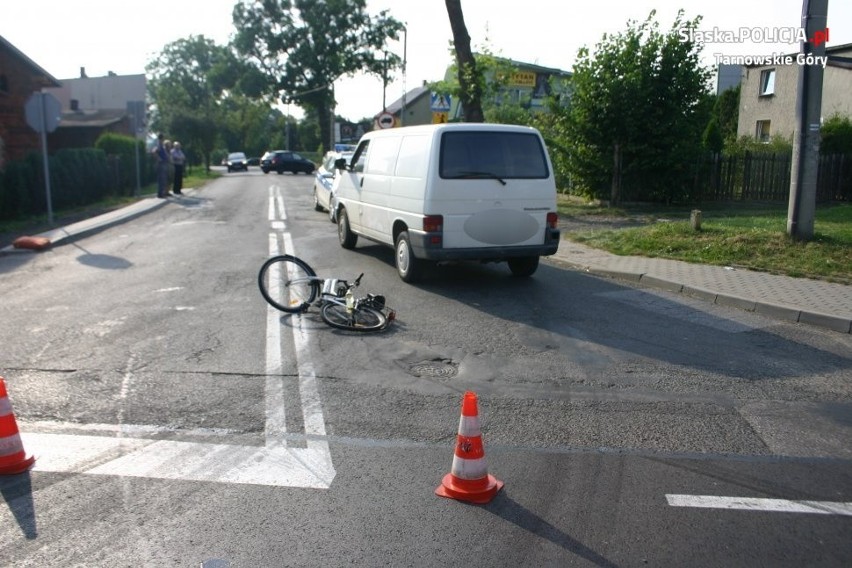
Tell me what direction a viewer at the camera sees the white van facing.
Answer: facing away from the viewer and to the left of the viewer

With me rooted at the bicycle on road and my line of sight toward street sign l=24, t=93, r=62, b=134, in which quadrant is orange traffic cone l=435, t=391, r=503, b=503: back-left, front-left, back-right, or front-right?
back-left

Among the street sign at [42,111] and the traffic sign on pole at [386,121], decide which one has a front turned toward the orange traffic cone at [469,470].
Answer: the traffic sign on pole

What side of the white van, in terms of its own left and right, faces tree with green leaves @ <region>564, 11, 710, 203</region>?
right

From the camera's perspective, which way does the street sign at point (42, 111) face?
away from the camera

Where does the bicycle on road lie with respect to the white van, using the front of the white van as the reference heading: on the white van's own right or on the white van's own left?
on the white van's own left

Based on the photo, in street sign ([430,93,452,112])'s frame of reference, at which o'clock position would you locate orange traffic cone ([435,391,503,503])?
The orange traffic cone is roughly at 12 o'clock from the street sign.

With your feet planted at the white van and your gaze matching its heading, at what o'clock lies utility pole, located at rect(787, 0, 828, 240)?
The utility pole is roughly at 4 o'clock from the white van.

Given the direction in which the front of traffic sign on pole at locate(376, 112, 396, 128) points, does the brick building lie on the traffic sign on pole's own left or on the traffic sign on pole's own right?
on the traffic sign on pole's own right

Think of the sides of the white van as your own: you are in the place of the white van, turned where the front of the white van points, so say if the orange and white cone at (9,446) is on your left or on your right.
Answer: on your left

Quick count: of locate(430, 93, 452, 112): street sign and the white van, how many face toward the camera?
1
